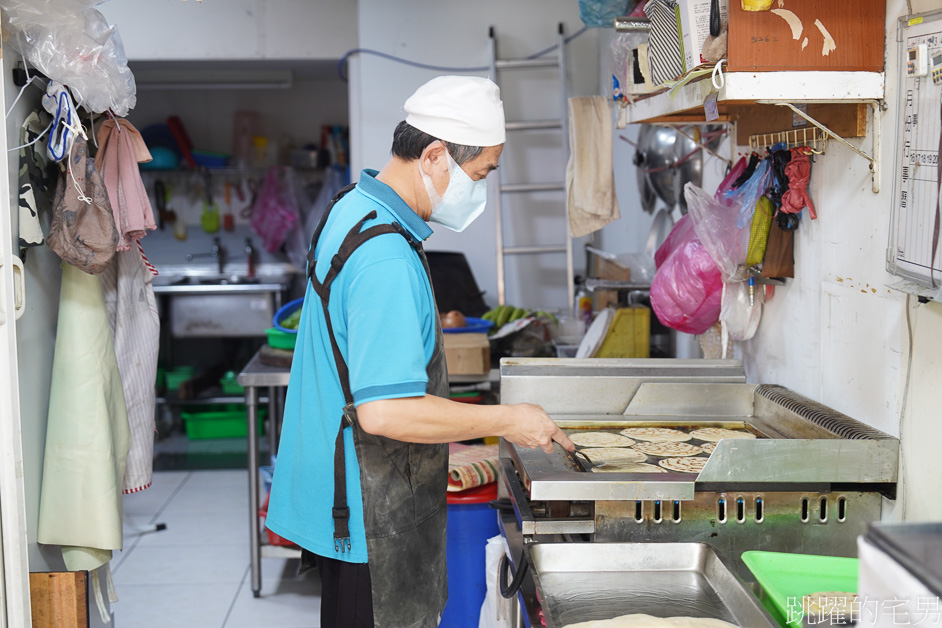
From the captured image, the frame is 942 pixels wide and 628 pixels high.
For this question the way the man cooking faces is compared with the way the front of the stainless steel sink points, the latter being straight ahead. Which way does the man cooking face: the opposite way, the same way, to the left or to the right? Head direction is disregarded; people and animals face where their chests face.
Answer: to the left

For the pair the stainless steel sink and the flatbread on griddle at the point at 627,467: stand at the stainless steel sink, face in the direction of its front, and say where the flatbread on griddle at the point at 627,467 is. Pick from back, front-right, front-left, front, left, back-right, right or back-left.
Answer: front

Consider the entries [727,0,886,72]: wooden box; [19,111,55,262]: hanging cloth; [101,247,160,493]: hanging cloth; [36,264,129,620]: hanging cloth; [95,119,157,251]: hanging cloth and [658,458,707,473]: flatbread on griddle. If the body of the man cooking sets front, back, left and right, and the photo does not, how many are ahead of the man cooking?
2

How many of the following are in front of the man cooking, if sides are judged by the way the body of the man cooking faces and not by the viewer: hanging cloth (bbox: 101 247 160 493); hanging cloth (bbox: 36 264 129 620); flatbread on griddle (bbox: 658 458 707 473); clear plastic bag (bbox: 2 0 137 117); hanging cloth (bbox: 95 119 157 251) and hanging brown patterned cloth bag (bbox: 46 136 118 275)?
1

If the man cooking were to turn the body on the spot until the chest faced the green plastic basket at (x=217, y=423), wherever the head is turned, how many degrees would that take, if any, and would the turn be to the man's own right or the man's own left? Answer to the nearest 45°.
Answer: approximately 90° to the man's own left

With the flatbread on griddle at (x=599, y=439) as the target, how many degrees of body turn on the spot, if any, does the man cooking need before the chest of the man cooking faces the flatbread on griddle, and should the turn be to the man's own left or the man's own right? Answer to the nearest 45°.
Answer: approximately 45° to the man's own left

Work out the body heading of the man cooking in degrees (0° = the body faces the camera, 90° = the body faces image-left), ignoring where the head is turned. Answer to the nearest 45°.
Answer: approximately 270°

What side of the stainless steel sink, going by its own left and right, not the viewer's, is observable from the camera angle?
front

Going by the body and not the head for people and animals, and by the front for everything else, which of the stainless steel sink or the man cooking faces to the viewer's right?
the man cooking

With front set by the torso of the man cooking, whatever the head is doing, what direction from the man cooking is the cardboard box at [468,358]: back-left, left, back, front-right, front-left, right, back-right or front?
left

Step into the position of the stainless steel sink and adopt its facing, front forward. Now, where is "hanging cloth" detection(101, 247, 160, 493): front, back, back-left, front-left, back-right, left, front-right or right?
front

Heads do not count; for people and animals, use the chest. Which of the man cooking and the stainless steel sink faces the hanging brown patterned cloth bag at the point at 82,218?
the stainless steel sink

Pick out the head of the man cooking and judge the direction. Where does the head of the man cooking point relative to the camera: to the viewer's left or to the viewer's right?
to the viewer's right

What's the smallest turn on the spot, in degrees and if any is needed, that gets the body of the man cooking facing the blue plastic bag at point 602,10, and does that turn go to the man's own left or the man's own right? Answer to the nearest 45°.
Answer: approximately 45° to the man's own left

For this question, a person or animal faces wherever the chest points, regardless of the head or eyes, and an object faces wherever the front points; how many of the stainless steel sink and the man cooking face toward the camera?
1

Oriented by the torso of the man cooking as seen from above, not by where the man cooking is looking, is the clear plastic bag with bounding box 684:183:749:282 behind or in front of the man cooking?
in front

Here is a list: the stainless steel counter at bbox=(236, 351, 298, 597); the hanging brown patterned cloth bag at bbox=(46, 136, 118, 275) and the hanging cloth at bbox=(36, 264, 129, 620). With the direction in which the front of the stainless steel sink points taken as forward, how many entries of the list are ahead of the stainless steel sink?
3
